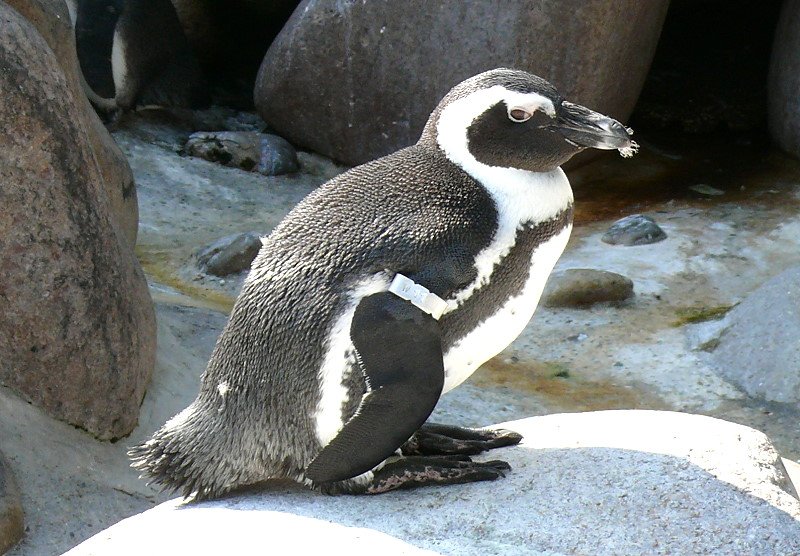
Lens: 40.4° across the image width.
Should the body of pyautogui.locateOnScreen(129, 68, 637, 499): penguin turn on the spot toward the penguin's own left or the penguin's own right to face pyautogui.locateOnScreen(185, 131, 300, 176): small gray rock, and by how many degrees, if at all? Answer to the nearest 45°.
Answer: approximately 90° to the penguin's own left

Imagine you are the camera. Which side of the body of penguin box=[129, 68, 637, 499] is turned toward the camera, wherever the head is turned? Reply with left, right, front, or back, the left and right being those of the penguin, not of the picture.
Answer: right

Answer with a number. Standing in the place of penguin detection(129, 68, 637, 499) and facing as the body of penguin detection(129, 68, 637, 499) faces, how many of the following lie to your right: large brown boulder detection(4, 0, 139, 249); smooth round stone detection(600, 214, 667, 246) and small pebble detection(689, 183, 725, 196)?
0

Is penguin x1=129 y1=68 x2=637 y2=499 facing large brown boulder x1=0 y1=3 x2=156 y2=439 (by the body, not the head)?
no

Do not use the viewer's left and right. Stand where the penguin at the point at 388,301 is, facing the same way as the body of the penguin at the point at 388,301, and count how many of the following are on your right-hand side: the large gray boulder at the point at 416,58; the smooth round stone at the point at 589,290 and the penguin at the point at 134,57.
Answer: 0

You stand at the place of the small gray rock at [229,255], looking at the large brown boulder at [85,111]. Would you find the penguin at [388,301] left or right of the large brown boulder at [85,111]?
left

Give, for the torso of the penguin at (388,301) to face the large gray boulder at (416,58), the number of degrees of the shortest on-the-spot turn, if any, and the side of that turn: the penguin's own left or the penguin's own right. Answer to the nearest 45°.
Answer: approximately 90° to the penguin's own left

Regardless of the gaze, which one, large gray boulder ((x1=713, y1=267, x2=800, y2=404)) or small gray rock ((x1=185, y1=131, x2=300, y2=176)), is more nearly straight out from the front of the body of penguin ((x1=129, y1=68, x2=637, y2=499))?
the large gray boulder

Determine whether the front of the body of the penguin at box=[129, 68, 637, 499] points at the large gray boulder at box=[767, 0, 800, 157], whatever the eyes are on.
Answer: no

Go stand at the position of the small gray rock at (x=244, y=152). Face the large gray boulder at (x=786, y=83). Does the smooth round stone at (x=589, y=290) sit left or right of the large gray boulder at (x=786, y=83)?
right

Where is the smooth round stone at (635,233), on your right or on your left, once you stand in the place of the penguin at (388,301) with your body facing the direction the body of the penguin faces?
on your left

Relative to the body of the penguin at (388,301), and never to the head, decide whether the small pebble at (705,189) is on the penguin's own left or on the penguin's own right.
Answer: on the penguin's own left

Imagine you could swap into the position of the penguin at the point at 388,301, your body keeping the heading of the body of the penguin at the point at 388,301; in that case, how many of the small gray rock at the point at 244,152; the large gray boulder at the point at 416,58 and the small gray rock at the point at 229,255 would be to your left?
3

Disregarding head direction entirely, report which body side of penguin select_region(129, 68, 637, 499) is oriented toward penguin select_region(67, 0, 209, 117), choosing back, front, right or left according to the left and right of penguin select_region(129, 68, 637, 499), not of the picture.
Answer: left

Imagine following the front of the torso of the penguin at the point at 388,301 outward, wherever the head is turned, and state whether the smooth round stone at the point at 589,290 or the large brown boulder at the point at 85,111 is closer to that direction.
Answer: the smooth round stone

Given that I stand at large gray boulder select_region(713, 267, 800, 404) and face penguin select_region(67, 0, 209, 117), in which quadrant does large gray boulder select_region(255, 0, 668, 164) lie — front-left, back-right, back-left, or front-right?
front-right
